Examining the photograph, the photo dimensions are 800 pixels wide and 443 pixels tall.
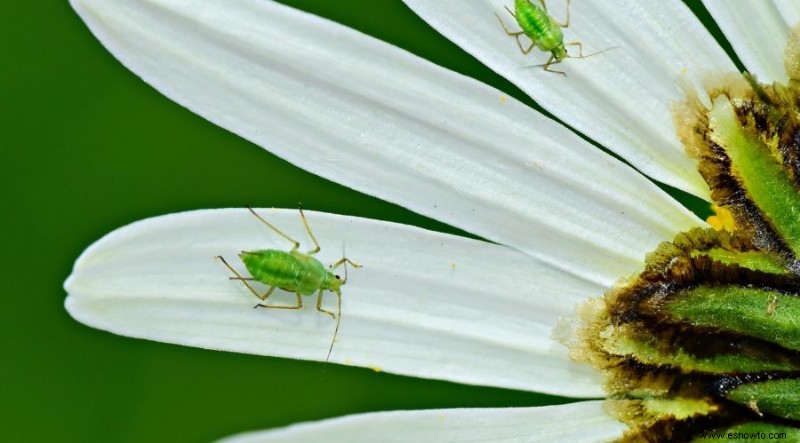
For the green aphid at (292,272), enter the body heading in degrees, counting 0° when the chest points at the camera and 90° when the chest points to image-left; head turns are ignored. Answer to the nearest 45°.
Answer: approximately 270°

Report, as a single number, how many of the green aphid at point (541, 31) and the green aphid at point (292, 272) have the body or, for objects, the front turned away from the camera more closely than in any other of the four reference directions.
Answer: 0

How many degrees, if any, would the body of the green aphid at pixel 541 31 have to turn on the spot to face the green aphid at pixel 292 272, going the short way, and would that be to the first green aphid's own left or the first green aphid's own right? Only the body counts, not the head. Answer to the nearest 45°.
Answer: approximately 135° to the first green aphid's own right

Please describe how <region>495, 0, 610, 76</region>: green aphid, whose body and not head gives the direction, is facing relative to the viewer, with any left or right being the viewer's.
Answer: facing the viewer and to the right of the viewer

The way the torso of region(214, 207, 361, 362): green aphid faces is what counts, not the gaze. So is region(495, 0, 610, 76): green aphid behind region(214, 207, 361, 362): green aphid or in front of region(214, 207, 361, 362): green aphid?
in front
